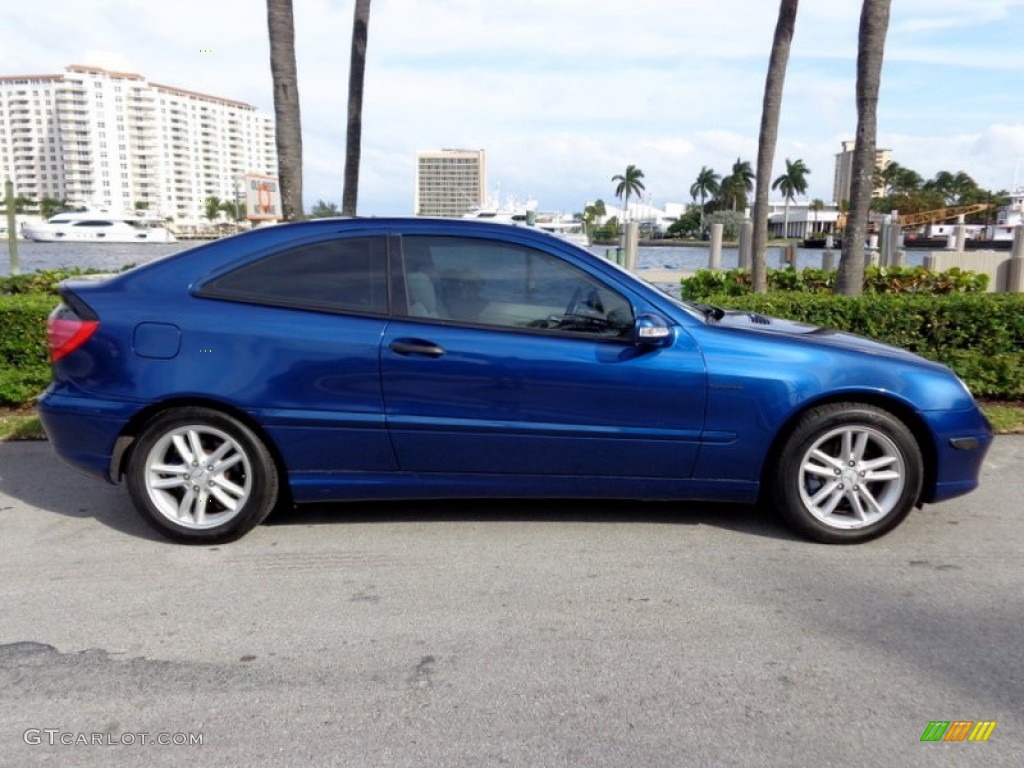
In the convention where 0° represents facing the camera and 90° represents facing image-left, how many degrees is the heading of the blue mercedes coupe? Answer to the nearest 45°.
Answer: approximately 270°

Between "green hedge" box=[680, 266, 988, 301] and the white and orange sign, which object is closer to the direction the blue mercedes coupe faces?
the green hedge

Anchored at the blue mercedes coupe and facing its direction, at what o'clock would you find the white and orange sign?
The white and orange sign is roughly at 8 o'clock from the blue mercedes coupe.

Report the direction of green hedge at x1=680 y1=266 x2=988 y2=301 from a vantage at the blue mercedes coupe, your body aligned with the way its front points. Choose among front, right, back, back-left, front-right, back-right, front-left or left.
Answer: front-left

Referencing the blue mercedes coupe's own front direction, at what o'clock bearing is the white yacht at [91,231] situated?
The white yacht is roughly at 8 o'clock from the blue mercedes coupe.

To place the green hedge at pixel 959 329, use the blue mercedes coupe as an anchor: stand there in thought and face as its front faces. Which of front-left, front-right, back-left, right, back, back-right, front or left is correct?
front-left

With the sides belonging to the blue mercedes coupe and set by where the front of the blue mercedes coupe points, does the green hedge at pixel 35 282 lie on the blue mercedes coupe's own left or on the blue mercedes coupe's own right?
on the blue mercedes coupe's own left

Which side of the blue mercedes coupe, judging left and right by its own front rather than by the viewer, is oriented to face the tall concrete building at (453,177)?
left
